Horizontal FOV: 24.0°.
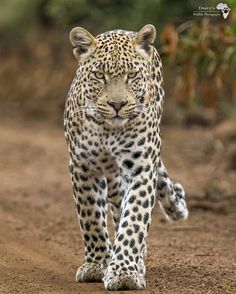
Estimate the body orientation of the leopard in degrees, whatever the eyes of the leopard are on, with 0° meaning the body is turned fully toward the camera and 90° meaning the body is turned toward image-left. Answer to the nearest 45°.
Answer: approximately 0°
